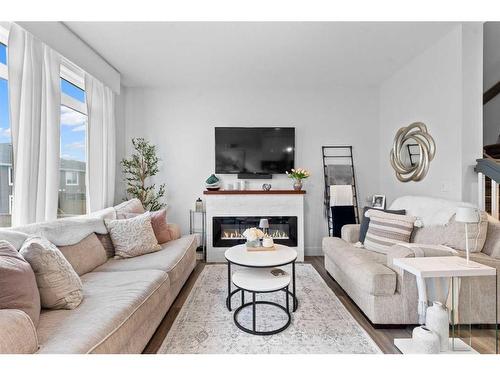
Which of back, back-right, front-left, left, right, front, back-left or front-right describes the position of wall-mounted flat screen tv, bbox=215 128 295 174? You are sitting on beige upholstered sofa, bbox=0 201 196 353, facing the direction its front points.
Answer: left

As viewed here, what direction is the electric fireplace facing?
toward the camera

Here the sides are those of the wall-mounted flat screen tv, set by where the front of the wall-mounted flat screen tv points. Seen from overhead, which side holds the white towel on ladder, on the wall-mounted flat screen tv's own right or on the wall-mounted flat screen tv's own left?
on the wall-mounted flat screen tv's own left

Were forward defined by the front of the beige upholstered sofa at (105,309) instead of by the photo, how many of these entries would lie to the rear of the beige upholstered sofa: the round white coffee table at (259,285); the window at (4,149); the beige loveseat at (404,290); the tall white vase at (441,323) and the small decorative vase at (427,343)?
1

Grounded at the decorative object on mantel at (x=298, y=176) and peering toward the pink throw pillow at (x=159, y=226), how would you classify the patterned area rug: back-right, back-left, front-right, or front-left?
front-left

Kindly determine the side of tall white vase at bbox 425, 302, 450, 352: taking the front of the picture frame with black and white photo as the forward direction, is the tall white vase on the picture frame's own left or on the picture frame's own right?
on the picture frame's own left

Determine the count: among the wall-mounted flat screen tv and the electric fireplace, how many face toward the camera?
2

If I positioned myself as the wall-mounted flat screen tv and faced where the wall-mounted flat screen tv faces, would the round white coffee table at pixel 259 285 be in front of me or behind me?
in front

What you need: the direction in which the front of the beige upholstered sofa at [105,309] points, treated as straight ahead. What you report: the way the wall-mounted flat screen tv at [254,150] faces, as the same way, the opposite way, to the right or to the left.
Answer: to the right

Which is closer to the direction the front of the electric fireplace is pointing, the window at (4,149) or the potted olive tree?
the window

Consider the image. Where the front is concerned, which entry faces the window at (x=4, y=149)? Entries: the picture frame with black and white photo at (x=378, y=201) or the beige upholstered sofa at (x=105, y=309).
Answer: the picture frame with black and white photo

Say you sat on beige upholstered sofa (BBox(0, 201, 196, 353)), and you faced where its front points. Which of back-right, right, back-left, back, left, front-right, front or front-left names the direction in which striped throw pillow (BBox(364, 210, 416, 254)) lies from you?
front-left

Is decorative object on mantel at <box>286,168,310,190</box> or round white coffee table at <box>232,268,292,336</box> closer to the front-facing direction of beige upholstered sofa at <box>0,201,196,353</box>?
the round white coffee table

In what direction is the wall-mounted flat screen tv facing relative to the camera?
toward the camera

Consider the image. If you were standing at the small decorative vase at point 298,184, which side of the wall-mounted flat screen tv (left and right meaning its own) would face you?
left

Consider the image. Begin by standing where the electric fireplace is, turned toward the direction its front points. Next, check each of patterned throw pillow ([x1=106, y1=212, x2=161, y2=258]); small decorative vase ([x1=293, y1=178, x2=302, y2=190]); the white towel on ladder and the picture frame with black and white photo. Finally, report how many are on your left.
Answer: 3

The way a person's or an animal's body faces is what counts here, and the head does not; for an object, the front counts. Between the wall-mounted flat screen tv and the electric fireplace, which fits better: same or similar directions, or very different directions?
same or similar directions

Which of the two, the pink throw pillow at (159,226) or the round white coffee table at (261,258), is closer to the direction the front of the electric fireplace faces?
the round white coffee table

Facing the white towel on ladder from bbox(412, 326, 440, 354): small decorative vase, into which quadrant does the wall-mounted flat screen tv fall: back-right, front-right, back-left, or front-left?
front-left

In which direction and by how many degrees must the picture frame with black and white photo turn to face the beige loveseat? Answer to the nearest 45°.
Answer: approximately 45° to its left

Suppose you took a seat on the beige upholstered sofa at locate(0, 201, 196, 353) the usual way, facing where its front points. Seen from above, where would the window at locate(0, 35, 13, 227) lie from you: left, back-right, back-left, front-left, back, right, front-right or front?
back
